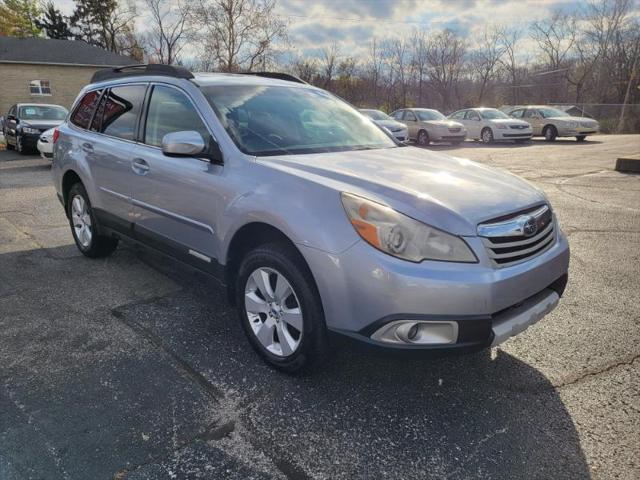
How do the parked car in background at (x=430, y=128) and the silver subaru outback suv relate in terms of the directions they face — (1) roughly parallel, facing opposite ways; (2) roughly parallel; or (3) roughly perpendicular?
roughly parallel

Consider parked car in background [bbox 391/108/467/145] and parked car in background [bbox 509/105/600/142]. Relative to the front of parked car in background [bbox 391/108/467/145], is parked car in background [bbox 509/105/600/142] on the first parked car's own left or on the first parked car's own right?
on the first parked car's own left

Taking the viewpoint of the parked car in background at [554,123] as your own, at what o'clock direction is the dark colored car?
The dark colored car is roughly at 3 o'clock from the parked car in background.

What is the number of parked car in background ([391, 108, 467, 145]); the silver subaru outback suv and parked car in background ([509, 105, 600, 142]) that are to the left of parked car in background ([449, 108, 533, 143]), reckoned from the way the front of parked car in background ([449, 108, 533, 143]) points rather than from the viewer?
1

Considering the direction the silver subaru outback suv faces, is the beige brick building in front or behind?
behind

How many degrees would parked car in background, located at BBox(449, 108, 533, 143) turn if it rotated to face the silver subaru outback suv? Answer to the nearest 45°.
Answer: approximately 45° to its right

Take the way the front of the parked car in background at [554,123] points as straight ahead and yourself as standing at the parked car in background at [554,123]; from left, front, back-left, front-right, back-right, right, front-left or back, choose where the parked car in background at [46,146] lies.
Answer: right

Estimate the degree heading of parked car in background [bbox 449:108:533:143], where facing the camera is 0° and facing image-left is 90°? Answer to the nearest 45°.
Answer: approximately 315°

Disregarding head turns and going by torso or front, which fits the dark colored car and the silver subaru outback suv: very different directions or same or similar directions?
same or similar directions

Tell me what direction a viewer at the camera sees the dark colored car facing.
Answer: facing the viewer and to the right of the viewer

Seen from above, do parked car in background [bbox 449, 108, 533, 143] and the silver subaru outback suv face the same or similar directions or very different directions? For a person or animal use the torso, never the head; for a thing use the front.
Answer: same or similar directions

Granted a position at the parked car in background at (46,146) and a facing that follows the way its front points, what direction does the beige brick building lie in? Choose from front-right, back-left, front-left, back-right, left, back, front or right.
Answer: back-right

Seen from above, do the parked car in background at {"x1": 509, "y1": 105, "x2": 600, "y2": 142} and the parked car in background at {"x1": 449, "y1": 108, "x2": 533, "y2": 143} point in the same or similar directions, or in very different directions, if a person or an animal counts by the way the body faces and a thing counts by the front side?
same or similar directions

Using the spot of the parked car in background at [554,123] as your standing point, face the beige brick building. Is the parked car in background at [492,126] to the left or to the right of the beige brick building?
left

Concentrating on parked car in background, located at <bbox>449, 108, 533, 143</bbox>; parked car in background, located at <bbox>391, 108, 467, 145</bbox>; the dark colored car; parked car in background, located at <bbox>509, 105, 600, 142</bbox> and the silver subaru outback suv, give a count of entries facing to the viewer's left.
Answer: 0

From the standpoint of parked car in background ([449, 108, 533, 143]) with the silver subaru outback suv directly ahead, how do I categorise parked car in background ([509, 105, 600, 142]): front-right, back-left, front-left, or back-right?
back-left

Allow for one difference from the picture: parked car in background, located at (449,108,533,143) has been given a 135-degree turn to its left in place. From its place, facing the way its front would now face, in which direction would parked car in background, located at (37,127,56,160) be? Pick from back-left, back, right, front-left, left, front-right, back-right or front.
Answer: back-left

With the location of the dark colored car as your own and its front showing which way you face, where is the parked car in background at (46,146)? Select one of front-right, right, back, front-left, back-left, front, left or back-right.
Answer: front-right

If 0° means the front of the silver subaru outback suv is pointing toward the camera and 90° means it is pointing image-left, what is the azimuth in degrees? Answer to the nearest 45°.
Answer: approximately 315°

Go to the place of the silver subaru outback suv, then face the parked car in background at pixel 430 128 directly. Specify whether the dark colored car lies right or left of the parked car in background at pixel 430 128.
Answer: left
